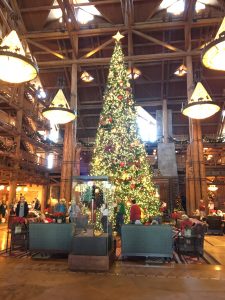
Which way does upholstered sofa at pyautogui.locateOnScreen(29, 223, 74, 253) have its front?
away from the camera

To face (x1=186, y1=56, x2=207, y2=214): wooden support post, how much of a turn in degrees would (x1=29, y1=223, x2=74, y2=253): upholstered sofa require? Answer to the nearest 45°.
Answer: approximately 45° to its right

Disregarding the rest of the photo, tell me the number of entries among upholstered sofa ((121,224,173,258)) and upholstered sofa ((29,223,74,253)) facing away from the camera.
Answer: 2

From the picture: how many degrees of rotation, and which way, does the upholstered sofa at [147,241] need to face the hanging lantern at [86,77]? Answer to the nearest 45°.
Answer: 0° — it already faces it

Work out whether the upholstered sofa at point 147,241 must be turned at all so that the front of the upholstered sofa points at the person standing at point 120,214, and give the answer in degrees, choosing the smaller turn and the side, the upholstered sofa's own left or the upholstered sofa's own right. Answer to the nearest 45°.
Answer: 0° — it already faces them

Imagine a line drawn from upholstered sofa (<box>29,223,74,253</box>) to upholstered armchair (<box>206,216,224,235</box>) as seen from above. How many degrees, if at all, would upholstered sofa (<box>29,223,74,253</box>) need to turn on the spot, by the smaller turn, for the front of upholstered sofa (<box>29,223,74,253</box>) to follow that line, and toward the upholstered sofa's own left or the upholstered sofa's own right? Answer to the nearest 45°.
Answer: approximately 45° to the upholstered sofa's own right

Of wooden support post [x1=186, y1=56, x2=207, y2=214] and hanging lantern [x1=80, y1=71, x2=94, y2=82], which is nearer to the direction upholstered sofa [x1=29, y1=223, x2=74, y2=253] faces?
the hanging lantern

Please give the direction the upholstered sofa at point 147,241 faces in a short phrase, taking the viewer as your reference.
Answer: facing away from the viewer
